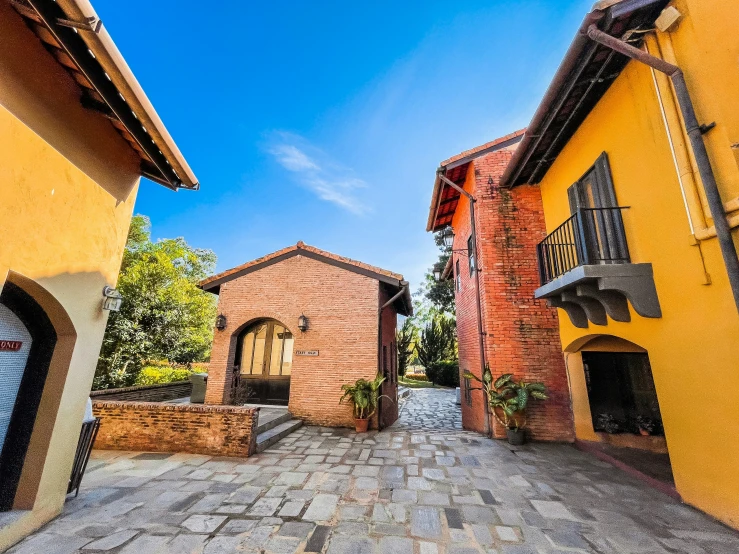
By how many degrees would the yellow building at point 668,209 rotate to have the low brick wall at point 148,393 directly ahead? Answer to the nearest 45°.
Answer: approximately 45° to its right

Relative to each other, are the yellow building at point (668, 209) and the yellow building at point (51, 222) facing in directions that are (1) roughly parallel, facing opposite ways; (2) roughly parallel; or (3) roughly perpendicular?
roughly parallel, facing opposite ways

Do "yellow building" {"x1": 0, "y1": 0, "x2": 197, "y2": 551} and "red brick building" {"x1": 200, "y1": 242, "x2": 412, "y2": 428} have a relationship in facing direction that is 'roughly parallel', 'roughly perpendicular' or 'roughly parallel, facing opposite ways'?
roughly perpendicular

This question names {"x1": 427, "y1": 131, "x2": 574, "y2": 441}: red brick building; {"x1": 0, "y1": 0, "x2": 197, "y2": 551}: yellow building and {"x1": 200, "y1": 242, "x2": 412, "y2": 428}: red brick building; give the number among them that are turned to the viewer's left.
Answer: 1

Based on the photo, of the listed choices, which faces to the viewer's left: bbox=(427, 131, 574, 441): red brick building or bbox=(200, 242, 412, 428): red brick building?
bbox=(427, 131, 574, 441): red brick building

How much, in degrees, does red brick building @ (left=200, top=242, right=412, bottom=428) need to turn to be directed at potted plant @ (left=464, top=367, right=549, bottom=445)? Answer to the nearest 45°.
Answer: approximately 45° to its left

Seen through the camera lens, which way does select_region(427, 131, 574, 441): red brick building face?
facing to the left of the viewer

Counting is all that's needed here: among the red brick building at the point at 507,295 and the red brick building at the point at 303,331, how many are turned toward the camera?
1

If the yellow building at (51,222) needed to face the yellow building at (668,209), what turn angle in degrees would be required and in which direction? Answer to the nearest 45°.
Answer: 0° — it already faces it

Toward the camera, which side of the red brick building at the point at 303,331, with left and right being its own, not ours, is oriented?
front

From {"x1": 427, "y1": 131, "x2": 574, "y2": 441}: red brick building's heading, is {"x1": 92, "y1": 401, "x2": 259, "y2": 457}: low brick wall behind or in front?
in front

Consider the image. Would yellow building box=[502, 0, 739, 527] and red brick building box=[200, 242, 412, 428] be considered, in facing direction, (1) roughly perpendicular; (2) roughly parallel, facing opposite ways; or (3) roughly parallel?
roughly perpendicular

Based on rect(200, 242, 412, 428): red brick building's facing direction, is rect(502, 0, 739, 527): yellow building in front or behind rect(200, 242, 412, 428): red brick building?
in front

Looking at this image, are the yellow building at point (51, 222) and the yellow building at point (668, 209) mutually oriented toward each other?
yes
